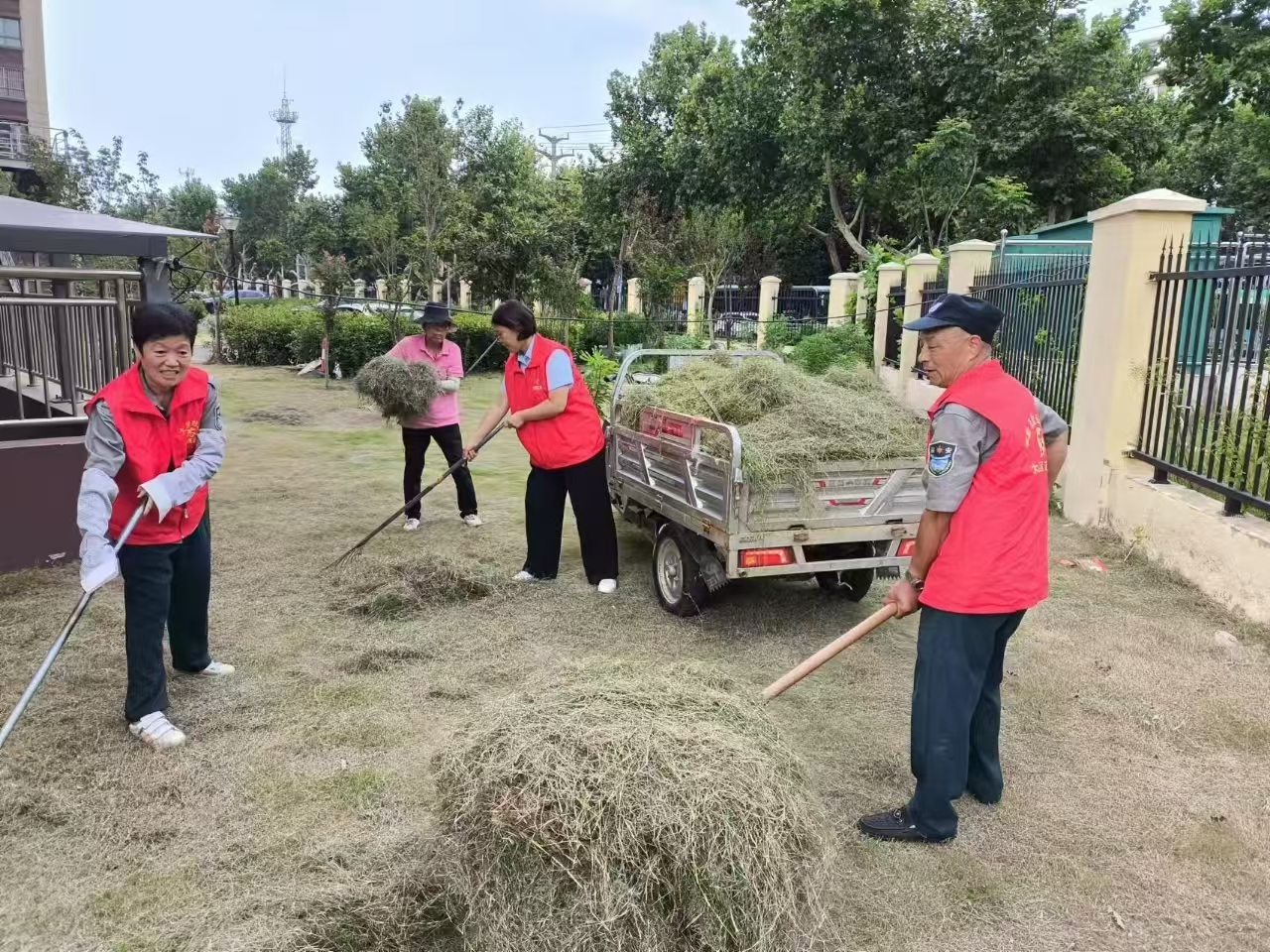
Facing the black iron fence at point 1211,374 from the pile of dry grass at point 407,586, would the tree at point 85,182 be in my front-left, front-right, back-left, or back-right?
back-left

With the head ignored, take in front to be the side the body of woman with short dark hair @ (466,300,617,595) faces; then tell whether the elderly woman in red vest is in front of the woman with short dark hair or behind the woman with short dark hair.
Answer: in front

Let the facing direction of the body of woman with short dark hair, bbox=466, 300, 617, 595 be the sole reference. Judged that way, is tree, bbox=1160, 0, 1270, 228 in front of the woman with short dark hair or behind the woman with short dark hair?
behind

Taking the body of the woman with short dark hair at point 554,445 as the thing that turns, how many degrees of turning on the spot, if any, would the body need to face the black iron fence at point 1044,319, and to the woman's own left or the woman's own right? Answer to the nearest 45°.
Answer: approximately 180°

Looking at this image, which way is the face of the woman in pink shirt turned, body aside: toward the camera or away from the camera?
toward the camera

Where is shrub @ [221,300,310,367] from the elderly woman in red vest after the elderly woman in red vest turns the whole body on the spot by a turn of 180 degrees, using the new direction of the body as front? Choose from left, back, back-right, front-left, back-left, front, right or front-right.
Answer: front-right

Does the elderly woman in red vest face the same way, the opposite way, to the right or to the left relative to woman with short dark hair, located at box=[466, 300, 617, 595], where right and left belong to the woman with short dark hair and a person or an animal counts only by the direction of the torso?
to the left

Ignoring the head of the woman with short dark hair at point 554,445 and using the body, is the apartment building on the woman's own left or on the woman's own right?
on the woman's own right

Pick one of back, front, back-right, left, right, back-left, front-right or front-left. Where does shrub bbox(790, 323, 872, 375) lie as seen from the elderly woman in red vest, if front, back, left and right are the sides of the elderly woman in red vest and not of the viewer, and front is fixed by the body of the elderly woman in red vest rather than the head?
left

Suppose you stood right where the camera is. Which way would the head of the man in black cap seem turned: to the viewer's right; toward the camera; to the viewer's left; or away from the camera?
to the viewer's left

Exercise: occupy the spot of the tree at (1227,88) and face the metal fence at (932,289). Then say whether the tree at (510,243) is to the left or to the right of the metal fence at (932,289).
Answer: right

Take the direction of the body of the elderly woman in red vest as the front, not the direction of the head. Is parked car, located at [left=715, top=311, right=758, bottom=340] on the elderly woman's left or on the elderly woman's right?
on the elderly woman's left

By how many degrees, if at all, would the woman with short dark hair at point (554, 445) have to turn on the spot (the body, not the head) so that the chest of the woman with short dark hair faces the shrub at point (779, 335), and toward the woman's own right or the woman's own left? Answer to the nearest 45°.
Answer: approximately 135° to the woman's own right

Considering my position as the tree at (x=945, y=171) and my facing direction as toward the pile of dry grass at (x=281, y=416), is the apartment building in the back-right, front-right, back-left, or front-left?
front-right

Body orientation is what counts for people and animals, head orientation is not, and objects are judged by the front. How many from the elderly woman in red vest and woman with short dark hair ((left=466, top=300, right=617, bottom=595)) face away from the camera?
0

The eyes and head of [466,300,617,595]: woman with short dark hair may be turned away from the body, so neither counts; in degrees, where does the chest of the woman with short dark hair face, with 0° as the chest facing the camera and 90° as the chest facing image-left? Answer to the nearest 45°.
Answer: approximately 45°
